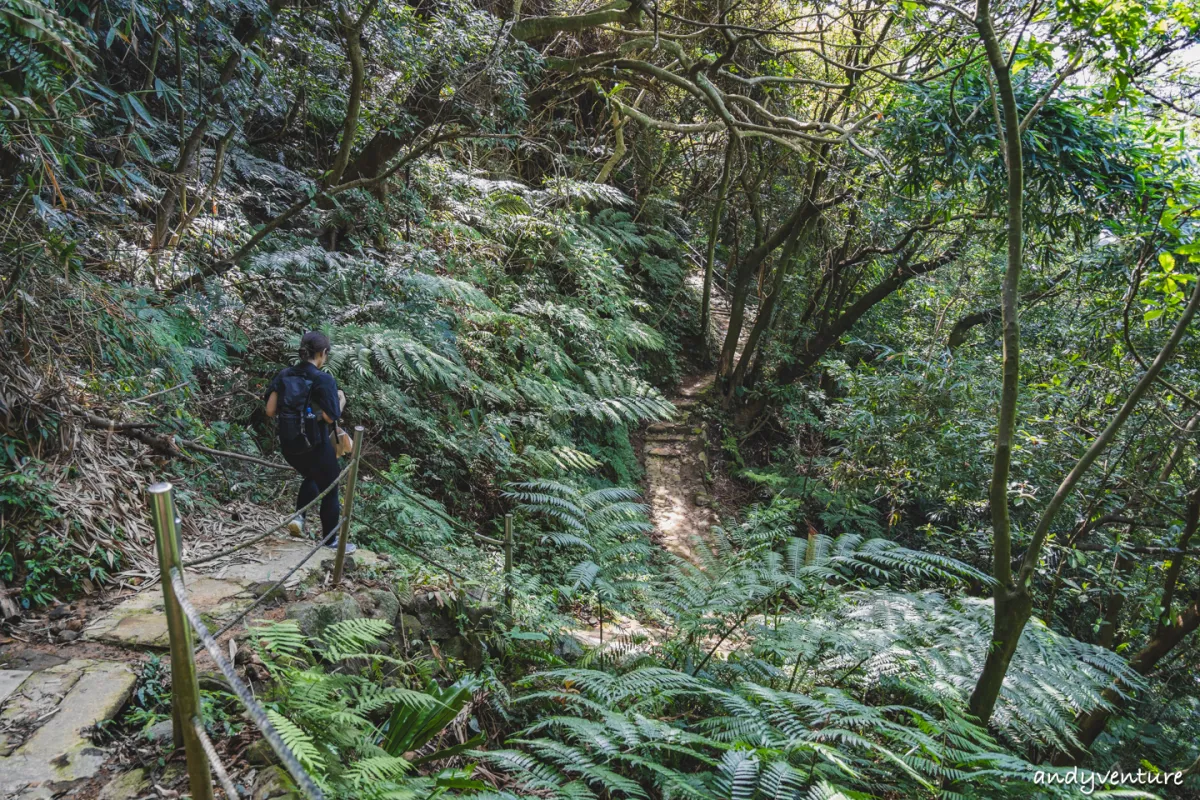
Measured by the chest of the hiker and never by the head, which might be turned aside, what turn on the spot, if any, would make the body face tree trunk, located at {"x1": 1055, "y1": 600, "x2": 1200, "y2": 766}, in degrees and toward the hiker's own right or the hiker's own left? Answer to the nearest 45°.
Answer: approximately 45° to the hiker's own right

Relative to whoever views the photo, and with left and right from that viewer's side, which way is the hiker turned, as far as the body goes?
facing away from the viewer and to the right of the viewer

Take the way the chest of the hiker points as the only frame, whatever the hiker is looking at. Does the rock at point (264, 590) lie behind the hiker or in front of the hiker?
behind

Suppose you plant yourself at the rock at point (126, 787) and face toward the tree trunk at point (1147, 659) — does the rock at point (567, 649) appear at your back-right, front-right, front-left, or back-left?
front-left

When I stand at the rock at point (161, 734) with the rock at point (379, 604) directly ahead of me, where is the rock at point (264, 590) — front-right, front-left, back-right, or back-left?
front-left

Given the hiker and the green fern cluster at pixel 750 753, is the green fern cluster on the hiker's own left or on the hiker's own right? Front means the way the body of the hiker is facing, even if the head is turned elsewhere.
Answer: on the hiker's own right

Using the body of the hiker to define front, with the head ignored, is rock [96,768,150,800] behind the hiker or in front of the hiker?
behind

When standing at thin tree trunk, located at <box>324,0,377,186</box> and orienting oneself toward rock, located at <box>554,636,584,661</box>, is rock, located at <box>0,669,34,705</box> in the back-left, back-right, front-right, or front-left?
front-right

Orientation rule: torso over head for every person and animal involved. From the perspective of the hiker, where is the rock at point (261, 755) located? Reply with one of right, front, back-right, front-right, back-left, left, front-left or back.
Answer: back-right

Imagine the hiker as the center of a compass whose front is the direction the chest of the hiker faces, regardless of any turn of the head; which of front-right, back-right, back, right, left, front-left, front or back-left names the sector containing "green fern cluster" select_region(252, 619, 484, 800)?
back-right

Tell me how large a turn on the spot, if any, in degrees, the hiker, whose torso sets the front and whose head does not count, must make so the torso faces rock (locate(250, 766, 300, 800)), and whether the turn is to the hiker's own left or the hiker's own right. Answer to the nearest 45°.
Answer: approximately 135° to the hiker's own right

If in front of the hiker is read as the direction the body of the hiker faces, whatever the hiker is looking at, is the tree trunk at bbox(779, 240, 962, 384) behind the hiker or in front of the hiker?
in front
